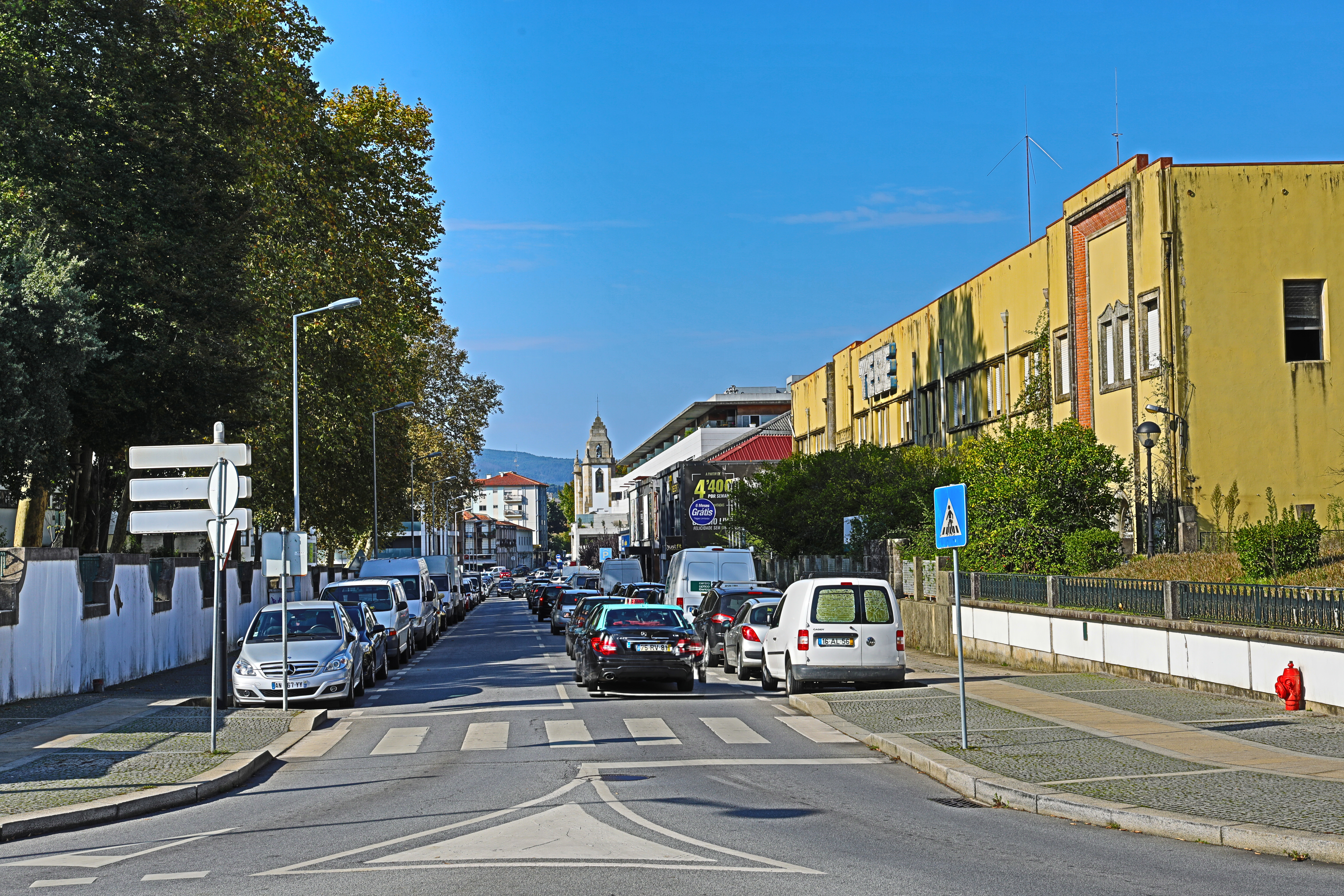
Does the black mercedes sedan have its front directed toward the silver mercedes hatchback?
no

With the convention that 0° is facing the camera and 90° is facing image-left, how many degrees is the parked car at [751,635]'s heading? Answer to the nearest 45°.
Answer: approximately 180°

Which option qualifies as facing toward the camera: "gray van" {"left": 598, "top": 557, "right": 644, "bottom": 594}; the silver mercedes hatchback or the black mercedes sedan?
the silver mercedes hatchback

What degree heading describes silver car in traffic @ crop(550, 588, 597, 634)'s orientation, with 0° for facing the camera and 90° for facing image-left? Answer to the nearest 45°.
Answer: approximately 180°

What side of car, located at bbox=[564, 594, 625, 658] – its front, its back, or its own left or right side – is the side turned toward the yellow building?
right

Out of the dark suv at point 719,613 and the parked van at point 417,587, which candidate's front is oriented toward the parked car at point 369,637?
the parked van at point 417,587

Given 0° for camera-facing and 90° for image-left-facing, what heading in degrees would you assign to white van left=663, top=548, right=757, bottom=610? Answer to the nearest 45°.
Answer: approximately 180°

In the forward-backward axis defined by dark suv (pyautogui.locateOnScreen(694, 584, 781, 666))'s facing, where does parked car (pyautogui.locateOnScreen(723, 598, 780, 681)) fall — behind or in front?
behind

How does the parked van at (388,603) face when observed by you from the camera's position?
facing the viewer

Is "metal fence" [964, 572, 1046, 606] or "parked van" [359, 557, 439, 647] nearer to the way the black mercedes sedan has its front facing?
the parked van

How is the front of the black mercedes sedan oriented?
away from the camera

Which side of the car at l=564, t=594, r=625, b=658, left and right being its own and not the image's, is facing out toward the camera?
back

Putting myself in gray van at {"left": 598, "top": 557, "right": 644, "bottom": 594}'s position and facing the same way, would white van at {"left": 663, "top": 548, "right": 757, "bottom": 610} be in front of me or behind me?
behind

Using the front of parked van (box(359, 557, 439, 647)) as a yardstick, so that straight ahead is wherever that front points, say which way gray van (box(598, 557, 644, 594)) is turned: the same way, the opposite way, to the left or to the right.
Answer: the opposite way

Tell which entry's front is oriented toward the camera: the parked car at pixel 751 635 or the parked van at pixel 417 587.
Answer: the parked van at pixel 417 587

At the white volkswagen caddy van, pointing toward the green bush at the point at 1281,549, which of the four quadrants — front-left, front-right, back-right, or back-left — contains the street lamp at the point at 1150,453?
front-left

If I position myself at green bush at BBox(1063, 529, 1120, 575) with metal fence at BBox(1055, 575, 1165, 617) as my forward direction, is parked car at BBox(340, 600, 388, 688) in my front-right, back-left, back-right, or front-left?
front-right

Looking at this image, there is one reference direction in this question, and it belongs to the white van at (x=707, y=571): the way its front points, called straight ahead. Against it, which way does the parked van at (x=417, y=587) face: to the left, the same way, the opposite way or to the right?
the opposite way

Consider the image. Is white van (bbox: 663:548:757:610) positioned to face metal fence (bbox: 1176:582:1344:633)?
no

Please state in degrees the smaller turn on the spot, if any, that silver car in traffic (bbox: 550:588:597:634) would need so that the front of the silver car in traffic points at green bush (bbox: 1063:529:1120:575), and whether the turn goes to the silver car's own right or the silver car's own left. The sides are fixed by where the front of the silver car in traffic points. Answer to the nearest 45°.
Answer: approximately 135° to the silver car's own right
